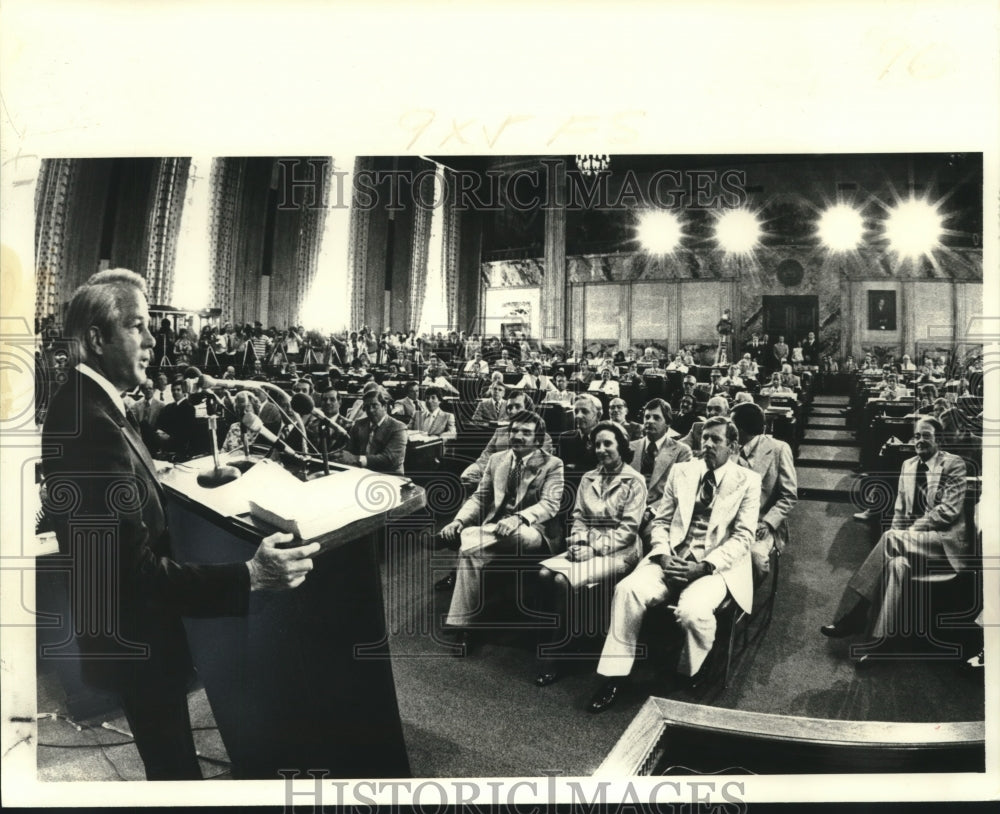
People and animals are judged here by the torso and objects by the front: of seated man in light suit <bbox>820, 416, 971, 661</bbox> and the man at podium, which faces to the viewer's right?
the man at podium

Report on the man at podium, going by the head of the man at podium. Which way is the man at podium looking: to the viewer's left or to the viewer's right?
to the viewer's right

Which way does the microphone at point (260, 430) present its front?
to the viewer's left

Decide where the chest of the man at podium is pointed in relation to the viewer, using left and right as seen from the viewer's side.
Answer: facing to the right of the viewer

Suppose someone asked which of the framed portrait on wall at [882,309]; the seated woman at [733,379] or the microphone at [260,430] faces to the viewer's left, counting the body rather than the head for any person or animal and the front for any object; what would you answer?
the microphone

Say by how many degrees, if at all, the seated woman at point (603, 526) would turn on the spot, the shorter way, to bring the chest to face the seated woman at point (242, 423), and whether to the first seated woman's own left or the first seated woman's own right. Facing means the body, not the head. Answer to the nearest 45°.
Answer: approximately 45° to the first seated woman's own right

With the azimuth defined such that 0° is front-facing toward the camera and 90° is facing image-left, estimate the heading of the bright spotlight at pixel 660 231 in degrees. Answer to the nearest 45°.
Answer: approximately 0°

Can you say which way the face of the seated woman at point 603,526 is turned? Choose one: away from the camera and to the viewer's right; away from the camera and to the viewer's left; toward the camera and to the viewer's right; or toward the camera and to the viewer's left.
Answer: toward the camera and to the viewer's left

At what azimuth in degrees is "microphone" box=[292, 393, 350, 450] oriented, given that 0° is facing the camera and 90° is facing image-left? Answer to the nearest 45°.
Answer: approximately 90°

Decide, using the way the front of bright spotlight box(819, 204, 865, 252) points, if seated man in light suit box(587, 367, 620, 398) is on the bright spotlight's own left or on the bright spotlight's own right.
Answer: on the bright spotlight's own right

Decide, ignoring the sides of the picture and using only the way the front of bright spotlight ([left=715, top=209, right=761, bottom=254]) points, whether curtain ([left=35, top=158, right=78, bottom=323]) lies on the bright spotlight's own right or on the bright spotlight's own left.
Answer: on the bright spotlight's own right
